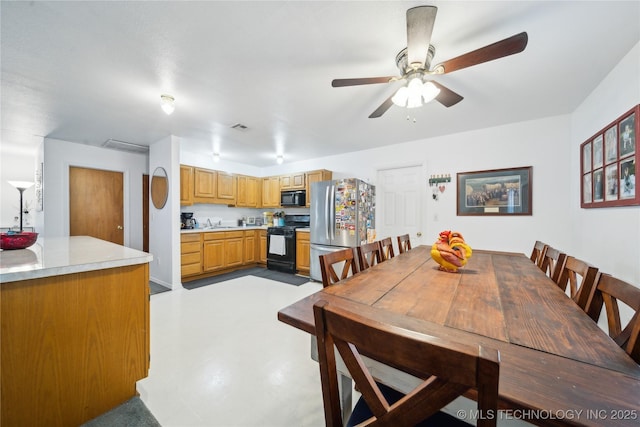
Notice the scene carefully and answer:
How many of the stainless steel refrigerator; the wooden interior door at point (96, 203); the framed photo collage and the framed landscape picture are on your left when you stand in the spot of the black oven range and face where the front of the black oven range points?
3

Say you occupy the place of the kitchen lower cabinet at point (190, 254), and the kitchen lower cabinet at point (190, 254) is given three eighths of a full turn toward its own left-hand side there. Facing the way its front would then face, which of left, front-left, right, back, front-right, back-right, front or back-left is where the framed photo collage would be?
back-right

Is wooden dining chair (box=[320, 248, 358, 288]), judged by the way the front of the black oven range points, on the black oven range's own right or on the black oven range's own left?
on the black oven range's own left

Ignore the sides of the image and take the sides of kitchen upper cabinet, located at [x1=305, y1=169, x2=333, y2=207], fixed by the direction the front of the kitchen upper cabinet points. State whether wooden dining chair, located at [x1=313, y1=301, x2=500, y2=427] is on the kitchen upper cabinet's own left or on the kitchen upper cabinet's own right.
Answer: on the kitchen upper cabinet's own left

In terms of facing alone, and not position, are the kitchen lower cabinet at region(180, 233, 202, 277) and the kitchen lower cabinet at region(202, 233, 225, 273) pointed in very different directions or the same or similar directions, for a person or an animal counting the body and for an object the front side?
same or similar directions

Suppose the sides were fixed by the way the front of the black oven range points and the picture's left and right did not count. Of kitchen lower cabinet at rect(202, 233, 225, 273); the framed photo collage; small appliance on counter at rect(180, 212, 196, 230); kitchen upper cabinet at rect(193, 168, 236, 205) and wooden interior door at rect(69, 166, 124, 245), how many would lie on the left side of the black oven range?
1

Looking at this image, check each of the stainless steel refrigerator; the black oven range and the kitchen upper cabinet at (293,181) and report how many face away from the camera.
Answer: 0

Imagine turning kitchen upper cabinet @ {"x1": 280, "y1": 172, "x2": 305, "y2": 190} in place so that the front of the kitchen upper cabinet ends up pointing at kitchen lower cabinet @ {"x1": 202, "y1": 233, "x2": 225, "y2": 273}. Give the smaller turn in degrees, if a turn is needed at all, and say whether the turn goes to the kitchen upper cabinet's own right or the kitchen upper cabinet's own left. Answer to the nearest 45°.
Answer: approximately 45° to the kitchen upper cabinet's own right

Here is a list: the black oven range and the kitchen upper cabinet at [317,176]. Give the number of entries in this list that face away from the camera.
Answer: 0

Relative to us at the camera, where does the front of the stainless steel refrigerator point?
facing the viewer and to the left of the viewer

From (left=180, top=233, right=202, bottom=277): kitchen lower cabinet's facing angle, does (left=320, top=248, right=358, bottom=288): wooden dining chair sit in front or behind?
in front

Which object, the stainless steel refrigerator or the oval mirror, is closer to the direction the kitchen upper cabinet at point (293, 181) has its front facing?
the oval mirror

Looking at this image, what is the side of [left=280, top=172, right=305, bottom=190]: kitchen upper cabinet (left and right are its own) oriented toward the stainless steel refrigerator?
left

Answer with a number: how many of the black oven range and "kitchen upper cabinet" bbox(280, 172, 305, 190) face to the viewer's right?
0
